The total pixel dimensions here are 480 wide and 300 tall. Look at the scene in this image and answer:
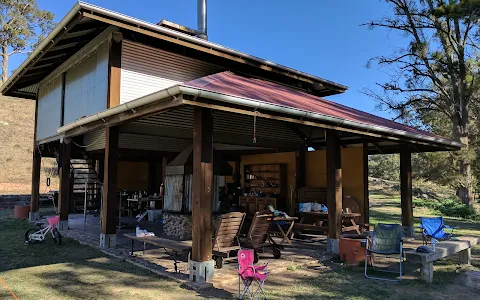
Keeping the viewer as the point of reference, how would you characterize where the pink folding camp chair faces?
facing the viewer and to the right of the viewer

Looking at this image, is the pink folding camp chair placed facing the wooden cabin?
no

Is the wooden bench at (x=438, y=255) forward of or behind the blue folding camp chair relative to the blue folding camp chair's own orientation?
forward

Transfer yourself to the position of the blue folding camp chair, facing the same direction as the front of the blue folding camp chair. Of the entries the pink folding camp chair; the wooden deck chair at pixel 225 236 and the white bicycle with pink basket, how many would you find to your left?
0

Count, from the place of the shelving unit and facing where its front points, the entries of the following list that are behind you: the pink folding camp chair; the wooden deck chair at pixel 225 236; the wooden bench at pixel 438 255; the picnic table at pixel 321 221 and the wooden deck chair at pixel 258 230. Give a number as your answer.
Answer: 0

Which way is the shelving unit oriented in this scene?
toward the camera

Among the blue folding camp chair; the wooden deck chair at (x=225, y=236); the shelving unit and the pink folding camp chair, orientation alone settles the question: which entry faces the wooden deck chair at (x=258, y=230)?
the shelving unit

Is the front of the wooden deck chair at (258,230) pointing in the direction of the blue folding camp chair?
no

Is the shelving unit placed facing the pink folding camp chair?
yes

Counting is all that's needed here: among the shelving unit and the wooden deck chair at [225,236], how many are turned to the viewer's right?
0
